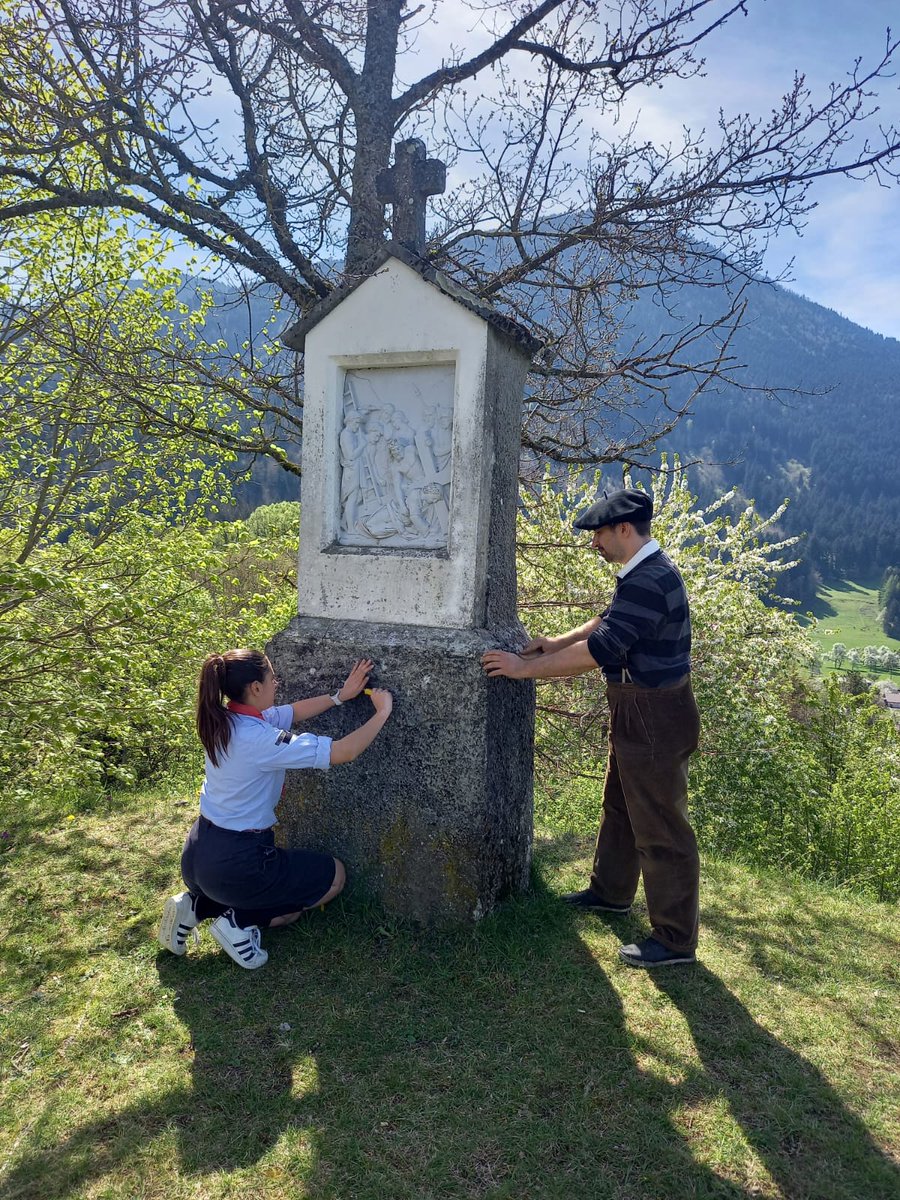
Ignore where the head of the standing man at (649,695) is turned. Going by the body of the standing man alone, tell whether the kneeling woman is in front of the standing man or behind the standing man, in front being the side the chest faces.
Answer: in front

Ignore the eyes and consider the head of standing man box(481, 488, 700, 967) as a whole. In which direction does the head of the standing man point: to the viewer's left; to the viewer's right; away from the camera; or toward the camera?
to the viewer's left

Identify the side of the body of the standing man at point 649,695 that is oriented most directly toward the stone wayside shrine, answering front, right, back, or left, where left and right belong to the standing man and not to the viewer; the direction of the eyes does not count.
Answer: front

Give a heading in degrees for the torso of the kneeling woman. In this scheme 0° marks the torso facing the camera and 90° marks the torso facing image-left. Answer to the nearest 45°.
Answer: approximately 225°

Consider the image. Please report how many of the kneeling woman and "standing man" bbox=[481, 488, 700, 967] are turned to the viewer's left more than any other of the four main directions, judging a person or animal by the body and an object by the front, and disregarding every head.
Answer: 1

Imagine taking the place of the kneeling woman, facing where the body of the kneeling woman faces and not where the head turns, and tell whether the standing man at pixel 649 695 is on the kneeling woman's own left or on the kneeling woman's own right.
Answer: on the kneeling woman's own right

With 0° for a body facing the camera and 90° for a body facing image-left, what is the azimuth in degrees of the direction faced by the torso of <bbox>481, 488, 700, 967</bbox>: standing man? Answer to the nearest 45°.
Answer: approximately 90°
